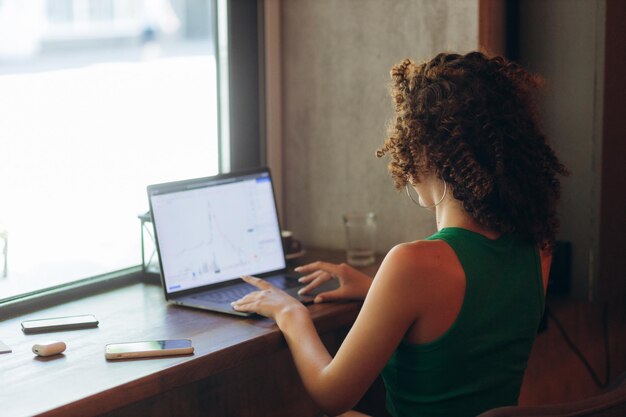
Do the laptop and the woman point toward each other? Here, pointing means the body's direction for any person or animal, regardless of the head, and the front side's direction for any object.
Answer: yes

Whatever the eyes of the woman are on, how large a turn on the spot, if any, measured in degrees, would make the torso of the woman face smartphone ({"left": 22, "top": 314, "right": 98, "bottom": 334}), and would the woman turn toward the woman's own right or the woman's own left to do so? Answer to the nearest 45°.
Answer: approximately 45° to the woman's own left

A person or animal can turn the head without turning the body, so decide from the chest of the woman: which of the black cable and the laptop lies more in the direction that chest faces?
the laptop

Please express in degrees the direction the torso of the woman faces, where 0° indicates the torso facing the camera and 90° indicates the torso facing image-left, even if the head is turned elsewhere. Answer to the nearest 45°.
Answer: approximately 135°

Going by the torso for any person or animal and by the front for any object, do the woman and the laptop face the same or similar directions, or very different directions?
very different directions

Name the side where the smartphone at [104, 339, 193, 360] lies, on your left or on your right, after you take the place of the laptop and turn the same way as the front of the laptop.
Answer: on your right

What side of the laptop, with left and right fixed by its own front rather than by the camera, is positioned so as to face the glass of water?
left

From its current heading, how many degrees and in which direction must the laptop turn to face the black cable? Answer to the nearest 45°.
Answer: approximately 45° to its left

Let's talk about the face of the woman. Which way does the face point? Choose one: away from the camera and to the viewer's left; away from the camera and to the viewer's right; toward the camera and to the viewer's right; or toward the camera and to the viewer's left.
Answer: away from the camera and to the viewer's left

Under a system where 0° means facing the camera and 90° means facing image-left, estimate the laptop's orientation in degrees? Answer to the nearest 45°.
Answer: approximately 315°

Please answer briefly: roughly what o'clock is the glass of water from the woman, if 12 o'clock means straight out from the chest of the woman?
The glass of water is roughly at 1 o'clock from the woman.

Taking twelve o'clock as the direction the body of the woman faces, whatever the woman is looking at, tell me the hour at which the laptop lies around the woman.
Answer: The laptop is roughly at 12 o'clock from the woman.

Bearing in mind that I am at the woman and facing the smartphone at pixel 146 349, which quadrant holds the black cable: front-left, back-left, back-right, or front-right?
back-right
